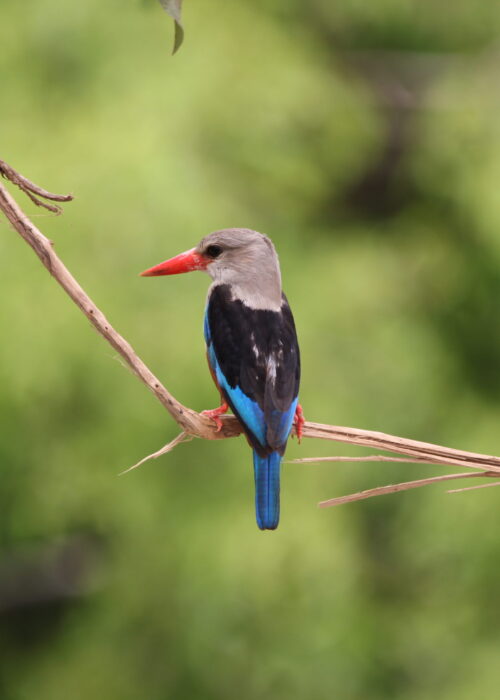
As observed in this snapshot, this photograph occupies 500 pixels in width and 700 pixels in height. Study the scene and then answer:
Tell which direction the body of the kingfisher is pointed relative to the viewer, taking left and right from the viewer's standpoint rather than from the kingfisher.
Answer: facing away from the viewer and to the left of the viewer
